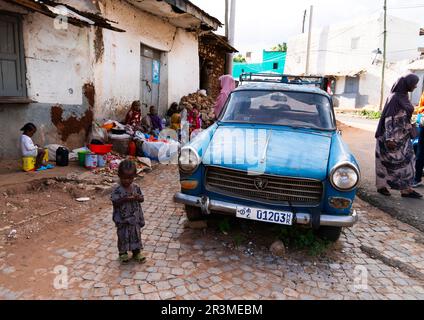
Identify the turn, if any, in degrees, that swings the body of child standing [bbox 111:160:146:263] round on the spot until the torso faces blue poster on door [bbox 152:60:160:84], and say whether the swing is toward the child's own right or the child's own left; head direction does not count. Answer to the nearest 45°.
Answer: approximately 180°

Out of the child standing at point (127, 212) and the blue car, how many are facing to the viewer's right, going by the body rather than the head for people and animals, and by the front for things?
0

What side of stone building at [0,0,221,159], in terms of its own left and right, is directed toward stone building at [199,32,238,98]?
left

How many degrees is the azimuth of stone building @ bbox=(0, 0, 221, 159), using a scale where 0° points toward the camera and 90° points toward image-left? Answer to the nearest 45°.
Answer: approximately 315°

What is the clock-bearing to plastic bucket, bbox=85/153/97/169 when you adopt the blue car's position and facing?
The plastic bucket is roughly at 4 o'clock from the blue car.

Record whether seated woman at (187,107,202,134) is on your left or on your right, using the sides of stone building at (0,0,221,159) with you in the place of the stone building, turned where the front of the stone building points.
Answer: on your left

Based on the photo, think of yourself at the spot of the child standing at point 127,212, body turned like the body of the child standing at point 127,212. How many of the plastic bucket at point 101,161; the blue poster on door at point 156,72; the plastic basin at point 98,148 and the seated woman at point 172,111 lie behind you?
4
